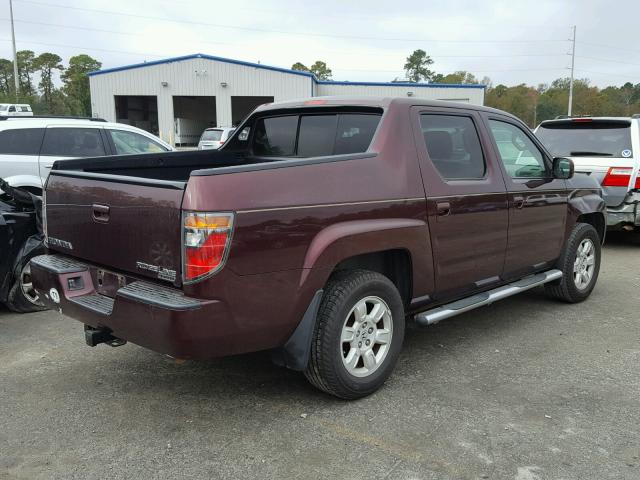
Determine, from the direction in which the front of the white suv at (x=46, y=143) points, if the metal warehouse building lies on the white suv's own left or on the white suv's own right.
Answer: on the white suv's own left

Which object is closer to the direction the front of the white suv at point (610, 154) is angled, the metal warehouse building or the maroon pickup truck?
the metal warehouse building

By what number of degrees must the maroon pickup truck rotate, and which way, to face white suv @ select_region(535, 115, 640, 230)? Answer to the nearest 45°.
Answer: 0° — it already faces it

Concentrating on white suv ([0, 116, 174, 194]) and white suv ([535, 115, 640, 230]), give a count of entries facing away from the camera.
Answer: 1

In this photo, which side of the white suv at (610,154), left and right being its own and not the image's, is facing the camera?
back

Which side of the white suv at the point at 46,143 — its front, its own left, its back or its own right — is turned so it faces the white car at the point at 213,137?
left

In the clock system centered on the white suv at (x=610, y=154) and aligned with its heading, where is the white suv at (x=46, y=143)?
the white suv at (x=46, y=143) is roughly at 8 o'clock from the white suv at (x=610, y=154).

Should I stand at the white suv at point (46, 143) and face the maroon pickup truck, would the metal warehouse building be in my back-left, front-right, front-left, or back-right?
back-left

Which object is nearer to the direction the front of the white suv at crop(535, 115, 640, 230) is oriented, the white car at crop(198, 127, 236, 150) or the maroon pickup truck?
the white car

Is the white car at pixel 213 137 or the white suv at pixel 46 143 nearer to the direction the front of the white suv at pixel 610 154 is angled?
the white car

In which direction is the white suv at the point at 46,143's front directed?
to the viewer's right
